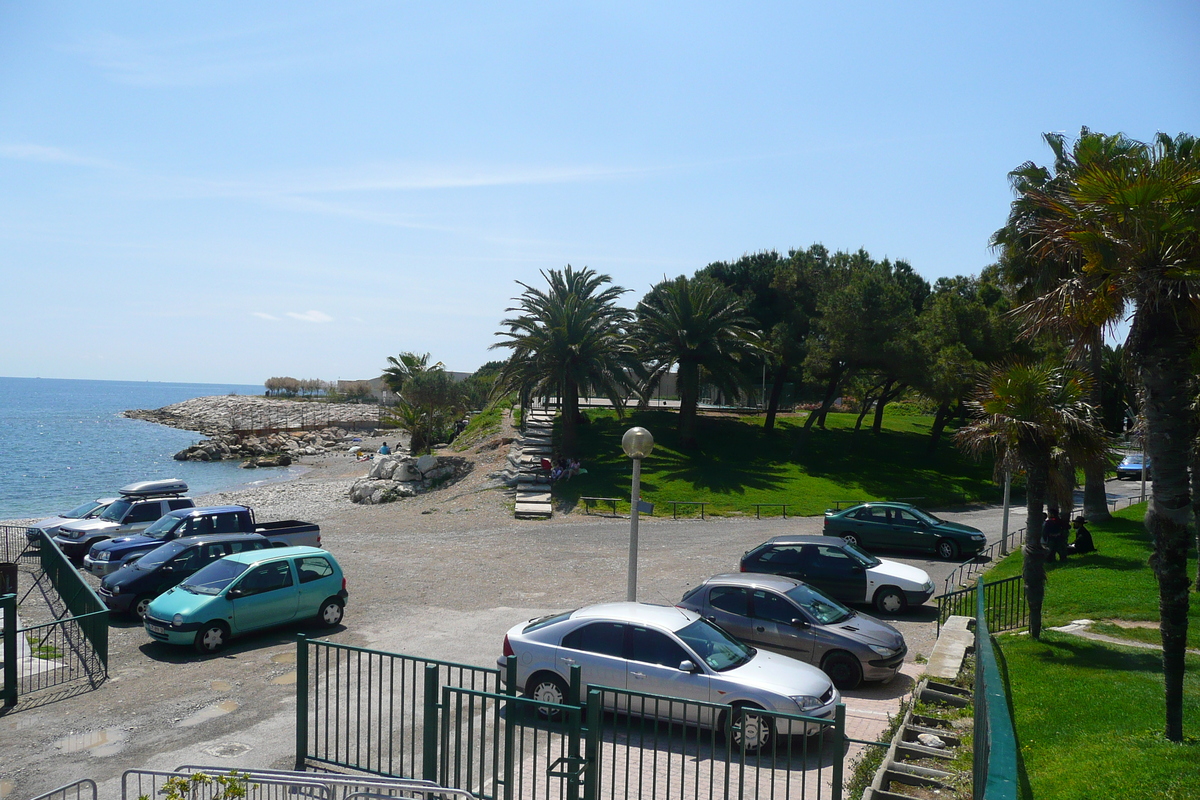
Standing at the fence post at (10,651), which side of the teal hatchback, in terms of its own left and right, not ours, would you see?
front

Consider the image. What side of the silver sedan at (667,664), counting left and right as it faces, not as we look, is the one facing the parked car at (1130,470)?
left

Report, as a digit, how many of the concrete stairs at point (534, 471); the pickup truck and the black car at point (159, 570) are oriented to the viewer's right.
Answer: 0

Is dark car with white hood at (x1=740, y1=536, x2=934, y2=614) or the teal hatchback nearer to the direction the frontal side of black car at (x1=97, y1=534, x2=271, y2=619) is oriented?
the teal hatchback

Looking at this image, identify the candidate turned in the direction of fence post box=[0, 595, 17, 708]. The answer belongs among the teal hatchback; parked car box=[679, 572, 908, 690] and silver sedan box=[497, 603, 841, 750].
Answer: the teal hatchback

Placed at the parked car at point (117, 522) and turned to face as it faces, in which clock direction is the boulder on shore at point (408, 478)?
The boulder on shore is roughly at 6 o'clock from the parked car.

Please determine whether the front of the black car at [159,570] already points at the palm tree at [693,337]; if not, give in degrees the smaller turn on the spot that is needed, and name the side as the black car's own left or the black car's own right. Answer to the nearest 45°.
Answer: approximately 180°

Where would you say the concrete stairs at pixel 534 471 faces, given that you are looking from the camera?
facing the viewer

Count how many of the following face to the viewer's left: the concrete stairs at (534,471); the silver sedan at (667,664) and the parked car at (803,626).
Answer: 0

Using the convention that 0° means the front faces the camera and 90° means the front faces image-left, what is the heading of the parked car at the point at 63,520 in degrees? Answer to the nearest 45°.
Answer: approximately 45°

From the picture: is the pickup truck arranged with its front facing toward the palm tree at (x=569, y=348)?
no

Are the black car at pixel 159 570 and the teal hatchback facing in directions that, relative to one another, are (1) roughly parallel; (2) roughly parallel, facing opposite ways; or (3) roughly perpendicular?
roughly parallel

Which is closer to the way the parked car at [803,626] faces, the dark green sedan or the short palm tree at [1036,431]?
the short palm tree

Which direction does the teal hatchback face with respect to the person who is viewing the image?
facing the viewer and to the left of the viewer
